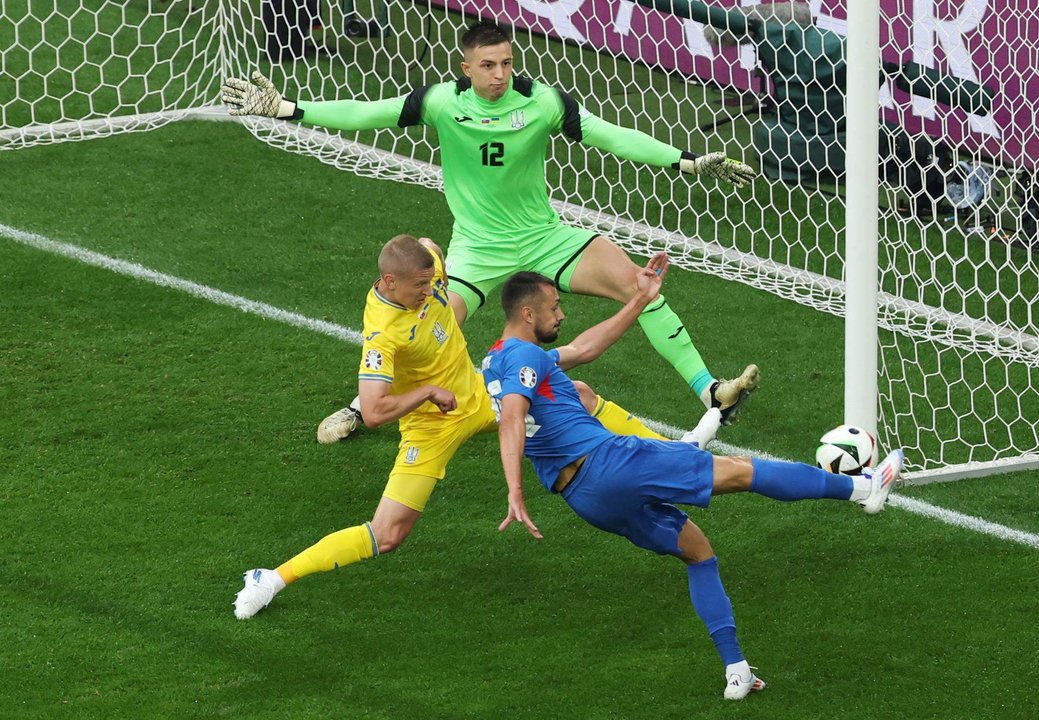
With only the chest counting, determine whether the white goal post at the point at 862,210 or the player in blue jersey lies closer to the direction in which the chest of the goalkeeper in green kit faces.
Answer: the player in blue jersey

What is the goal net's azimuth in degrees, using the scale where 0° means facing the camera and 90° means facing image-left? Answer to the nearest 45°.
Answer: approximately 45°

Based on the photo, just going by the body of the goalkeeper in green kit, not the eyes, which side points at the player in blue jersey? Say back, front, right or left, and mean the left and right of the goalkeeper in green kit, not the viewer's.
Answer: front

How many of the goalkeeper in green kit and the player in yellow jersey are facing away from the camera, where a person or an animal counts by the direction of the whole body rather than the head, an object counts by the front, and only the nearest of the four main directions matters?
0

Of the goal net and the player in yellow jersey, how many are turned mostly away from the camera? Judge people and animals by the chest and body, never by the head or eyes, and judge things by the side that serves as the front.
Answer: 0

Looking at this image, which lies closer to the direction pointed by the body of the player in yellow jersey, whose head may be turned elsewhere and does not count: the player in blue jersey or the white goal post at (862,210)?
the player in blue jersey

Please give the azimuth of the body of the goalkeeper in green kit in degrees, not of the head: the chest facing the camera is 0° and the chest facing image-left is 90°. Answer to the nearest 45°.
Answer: approximately 0°

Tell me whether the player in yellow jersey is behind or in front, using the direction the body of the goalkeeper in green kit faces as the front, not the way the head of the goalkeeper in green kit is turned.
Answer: in front

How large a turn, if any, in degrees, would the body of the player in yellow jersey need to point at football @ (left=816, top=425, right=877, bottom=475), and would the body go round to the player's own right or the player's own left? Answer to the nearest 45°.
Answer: approximately 45° to the player's own left

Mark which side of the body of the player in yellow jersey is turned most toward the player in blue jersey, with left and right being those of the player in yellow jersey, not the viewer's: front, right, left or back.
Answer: front

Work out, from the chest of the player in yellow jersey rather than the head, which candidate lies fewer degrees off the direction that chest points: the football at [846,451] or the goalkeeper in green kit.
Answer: the football
